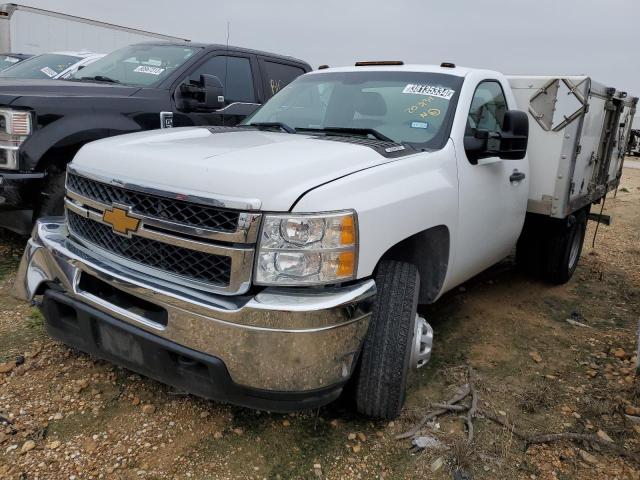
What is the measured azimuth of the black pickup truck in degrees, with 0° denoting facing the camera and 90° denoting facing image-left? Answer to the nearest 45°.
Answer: approximately 45°

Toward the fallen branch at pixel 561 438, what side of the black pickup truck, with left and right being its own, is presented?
left

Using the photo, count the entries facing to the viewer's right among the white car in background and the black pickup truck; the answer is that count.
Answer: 0

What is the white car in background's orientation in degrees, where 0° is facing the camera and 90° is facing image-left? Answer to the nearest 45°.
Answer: approximately 45°

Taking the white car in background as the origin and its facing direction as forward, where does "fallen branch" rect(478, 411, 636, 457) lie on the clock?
The fallen branch is roughly at 10 o'clock from the white car in background.

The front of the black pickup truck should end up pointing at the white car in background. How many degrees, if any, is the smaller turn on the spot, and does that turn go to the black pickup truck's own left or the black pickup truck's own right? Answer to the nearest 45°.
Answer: approximately 135° to the black pickup truck's own right

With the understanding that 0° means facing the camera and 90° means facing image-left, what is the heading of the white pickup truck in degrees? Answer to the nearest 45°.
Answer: approximately 45°
